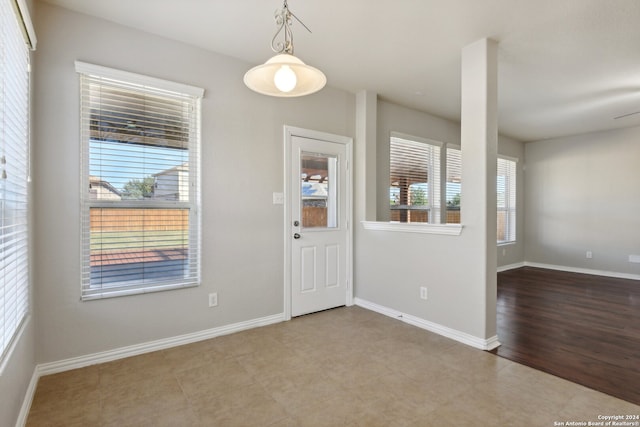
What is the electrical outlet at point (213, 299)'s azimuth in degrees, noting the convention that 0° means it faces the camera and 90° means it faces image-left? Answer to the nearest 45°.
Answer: approximately 0°

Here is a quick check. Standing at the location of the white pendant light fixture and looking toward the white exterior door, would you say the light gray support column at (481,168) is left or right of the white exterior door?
right
